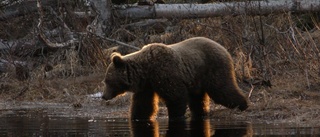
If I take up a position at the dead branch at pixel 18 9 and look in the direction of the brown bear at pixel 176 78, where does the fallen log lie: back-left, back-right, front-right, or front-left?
front-left

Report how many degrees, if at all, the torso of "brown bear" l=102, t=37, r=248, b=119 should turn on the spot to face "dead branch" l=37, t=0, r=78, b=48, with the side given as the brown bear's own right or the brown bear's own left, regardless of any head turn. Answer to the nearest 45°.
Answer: approximately 45° to the brown bear's own right

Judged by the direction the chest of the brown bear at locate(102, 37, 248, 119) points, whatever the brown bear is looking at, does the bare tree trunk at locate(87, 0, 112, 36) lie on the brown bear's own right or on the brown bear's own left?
on the brown bear's own right

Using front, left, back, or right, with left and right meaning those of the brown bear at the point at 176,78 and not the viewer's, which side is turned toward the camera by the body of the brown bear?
left

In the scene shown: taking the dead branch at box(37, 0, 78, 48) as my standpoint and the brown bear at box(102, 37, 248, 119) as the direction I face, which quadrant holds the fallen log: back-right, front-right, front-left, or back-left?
front-left

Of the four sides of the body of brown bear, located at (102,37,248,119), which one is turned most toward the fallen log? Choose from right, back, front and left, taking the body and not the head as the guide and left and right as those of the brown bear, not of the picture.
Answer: right

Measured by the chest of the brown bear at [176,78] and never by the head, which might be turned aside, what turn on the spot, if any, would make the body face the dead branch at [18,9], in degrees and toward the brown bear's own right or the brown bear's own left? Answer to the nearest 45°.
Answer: approximately 45° to the brown bear's own right
